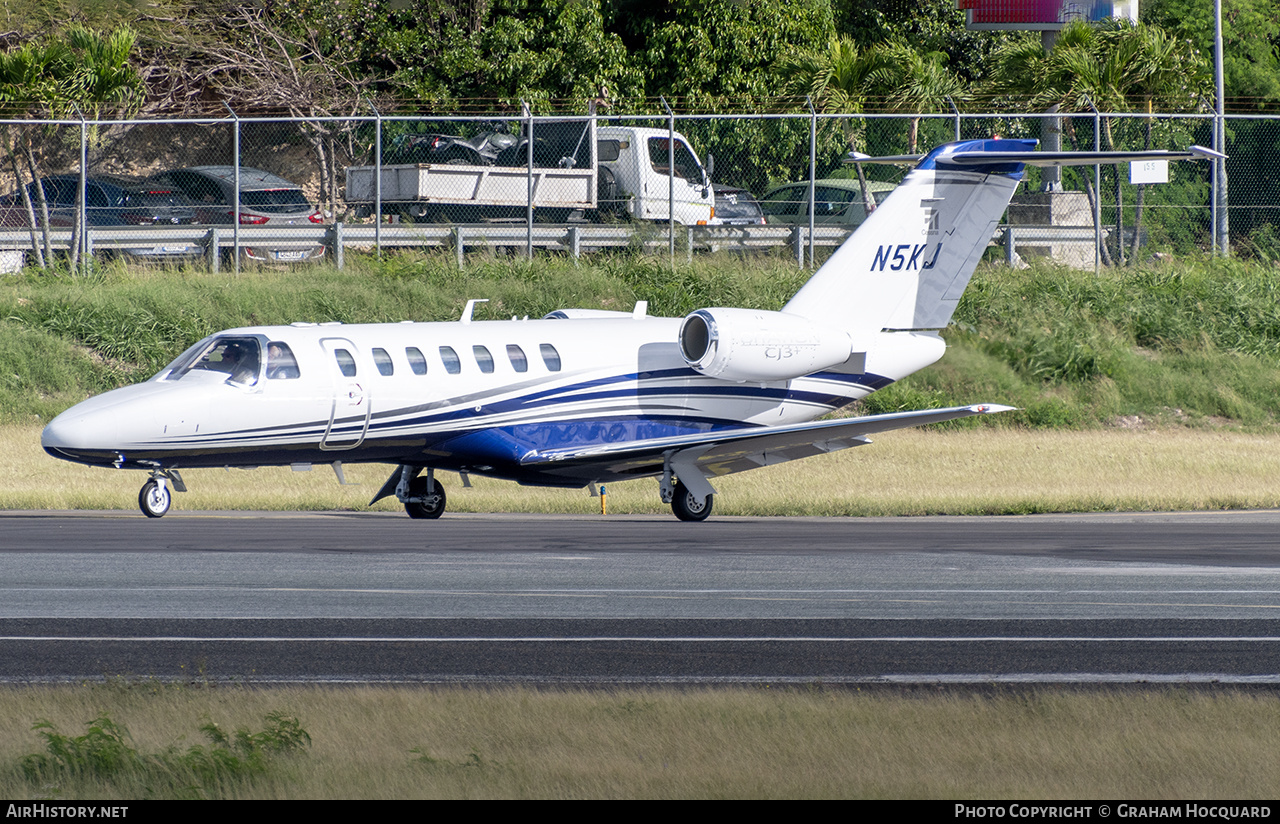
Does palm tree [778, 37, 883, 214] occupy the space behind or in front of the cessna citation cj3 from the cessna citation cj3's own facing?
behind

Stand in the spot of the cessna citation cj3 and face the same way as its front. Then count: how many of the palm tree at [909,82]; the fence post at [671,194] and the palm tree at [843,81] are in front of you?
0

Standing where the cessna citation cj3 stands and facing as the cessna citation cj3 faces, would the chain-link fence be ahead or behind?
behind

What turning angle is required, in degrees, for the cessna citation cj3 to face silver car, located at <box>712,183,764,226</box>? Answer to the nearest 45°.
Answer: approximately 135° to its right

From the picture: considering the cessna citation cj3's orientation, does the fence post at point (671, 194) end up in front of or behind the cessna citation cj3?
behind

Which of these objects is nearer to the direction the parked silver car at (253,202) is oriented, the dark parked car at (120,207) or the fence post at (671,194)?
the dark parked car

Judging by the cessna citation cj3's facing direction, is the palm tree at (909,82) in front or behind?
behind

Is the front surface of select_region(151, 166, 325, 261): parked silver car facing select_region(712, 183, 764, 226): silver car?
no

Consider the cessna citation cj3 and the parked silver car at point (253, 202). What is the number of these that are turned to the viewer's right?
0

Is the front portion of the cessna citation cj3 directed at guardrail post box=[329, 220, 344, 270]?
no

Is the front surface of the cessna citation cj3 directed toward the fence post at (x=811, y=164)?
no

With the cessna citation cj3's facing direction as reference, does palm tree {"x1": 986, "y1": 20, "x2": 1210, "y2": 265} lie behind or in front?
behind

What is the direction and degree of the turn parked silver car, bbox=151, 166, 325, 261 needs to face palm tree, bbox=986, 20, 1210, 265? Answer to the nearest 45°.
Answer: approximately 135° to its right

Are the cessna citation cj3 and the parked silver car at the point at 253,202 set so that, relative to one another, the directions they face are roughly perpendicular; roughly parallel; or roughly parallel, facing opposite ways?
roughly perpendicular

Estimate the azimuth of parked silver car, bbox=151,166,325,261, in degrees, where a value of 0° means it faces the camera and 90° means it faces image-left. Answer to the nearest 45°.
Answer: approximately 135°

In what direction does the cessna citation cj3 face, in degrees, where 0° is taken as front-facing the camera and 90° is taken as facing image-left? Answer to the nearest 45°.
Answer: approximately 45°

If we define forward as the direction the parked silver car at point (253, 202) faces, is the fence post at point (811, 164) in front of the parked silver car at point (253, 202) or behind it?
behind
